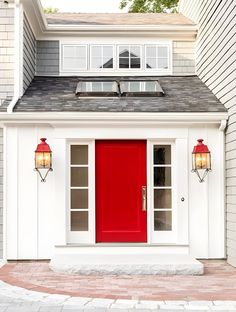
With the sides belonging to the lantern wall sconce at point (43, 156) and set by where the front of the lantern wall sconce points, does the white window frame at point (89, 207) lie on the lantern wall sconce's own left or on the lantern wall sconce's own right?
on the lantern wall sconce's own left

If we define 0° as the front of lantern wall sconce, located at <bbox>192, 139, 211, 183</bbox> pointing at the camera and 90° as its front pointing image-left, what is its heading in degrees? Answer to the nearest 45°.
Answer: approximately 0°

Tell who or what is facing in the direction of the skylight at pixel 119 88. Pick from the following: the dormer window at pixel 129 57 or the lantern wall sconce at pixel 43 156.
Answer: the dormer window

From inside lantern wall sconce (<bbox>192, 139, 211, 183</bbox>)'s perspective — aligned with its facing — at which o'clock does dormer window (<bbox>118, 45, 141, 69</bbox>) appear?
The dormer window is roughly at 5 o'clock from the lantern wall sconce.

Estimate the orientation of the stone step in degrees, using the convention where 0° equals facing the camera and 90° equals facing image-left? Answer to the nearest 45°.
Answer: approximately 0°

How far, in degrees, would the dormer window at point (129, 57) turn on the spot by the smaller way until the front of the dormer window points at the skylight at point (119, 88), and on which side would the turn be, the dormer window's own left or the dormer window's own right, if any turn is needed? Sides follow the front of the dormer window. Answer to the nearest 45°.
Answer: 0° — it already faces it

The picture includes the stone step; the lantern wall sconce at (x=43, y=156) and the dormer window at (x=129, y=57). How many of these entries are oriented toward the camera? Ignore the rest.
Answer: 3
